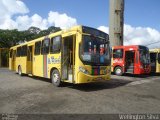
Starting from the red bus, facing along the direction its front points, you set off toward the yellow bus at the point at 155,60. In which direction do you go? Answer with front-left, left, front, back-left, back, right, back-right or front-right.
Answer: left

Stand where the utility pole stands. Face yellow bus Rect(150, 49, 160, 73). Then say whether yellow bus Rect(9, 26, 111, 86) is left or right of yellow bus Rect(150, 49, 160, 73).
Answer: right

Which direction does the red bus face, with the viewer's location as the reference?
facing the viewer and to the right of the viewer

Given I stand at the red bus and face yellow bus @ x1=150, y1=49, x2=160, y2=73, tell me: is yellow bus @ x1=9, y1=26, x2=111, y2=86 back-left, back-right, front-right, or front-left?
back-right

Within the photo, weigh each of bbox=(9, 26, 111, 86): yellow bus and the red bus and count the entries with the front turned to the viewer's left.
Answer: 0

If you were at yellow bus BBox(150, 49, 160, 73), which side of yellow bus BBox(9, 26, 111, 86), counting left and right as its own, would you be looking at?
left

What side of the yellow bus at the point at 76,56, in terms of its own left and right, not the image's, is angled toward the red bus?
left

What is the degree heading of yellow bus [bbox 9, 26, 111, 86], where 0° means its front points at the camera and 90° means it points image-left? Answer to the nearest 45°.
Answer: approximately 315°
